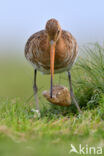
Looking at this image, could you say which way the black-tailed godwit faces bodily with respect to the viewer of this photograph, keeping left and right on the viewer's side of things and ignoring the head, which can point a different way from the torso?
facing the viewer
